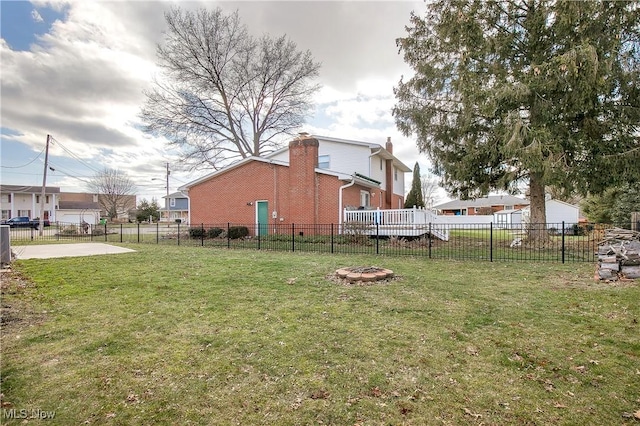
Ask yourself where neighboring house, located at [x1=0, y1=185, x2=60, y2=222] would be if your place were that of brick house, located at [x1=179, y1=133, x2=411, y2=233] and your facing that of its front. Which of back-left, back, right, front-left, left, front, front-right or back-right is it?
front-right

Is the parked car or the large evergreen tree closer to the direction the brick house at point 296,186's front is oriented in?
the parked car

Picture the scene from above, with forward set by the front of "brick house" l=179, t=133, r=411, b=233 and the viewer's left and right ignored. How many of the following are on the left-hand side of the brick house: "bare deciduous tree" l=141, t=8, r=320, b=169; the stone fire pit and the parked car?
1

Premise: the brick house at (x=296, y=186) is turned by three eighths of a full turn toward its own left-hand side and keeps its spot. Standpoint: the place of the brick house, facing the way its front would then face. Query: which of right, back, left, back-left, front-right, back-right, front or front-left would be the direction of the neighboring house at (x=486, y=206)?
left

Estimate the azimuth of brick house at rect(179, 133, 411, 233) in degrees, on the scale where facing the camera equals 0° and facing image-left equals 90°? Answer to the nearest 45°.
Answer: approximately 90°

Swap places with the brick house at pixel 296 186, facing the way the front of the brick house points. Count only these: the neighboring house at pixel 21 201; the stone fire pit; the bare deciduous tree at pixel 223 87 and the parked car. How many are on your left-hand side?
1

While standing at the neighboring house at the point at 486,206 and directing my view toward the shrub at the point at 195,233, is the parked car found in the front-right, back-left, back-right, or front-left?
front-right

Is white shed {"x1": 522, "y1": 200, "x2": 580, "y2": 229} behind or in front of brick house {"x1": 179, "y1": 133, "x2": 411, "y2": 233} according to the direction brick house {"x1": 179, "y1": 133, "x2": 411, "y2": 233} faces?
behind
